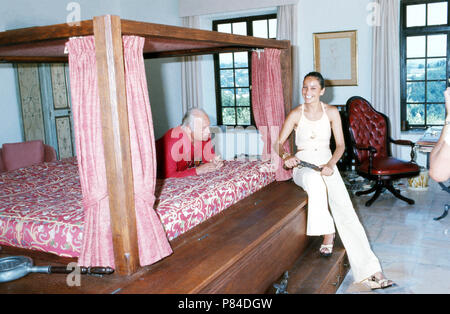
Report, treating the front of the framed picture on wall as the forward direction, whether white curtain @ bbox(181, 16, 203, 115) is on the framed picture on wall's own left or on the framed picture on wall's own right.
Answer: on the framed picture on wall's own right

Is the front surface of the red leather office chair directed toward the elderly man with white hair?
no

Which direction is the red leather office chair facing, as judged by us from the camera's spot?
facing the viewer and to the right of the viewer

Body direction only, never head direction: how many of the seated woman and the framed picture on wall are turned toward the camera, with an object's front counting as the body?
2

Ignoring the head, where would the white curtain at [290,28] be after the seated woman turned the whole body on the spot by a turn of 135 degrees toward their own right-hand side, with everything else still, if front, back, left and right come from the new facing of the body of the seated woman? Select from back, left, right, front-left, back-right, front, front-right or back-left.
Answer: front-right

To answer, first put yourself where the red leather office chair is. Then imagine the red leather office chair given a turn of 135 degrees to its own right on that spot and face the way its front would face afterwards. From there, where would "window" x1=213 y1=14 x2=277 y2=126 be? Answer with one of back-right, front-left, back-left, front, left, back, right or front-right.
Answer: front-right

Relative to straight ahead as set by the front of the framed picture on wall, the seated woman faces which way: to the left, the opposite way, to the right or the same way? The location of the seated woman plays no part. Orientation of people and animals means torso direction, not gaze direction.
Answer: the same way

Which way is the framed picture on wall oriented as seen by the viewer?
toward the camera

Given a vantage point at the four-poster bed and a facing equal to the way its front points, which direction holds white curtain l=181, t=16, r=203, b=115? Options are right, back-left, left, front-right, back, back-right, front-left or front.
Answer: back-left

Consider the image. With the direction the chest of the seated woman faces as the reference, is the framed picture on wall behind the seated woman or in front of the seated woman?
behind

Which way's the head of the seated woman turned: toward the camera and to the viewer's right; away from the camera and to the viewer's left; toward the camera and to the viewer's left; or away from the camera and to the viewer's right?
toward the camera and to the viewer's left

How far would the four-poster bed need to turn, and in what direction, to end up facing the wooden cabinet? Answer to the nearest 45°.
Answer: approximately 135° to its left

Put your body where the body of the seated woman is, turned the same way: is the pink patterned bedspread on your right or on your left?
on your right
